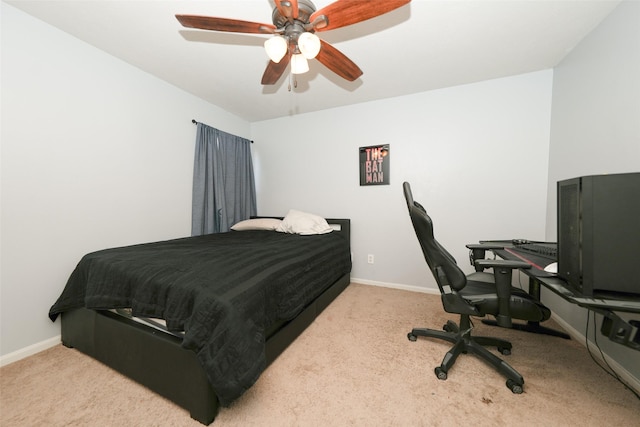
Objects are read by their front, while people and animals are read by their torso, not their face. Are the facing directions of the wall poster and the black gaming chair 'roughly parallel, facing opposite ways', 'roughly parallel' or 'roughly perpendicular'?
roughly perpendicular

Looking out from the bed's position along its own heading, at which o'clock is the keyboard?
The keyboard is roughly at 8 o'clock from the bed.

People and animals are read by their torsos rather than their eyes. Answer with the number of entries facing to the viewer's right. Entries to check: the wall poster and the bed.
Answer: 0

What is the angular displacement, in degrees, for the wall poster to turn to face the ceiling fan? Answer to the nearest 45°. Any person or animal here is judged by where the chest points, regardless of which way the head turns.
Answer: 0° — it already faces it

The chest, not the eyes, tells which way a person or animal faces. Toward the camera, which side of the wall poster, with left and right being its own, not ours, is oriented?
front

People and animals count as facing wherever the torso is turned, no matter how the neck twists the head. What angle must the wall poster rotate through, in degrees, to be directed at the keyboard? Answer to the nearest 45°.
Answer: approximately 45° to its left

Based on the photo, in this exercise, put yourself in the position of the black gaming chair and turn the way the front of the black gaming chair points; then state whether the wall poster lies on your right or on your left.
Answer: on your left

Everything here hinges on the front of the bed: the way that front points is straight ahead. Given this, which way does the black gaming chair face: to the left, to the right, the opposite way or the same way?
to the left

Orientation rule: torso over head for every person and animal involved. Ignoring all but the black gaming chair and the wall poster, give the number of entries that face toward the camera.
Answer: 1

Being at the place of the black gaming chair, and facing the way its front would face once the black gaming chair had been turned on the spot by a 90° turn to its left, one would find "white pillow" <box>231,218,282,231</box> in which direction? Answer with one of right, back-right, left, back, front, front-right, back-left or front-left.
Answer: left

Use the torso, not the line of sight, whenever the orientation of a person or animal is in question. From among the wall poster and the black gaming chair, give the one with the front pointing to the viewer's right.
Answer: the black gaming chair

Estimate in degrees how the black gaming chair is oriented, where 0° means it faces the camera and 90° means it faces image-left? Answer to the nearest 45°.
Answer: approximately 270°

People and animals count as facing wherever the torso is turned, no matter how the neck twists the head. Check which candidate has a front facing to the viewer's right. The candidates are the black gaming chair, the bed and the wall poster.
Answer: the black gaming chair

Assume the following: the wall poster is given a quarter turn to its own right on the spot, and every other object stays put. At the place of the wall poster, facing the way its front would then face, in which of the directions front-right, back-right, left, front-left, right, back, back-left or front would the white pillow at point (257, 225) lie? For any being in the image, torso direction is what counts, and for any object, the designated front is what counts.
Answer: front

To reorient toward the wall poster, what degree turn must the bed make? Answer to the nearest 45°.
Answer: approximately 135° to its left

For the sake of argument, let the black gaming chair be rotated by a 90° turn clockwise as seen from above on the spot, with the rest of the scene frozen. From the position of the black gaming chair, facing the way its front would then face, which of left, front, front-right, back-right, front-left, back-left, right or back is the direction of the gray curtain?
right
